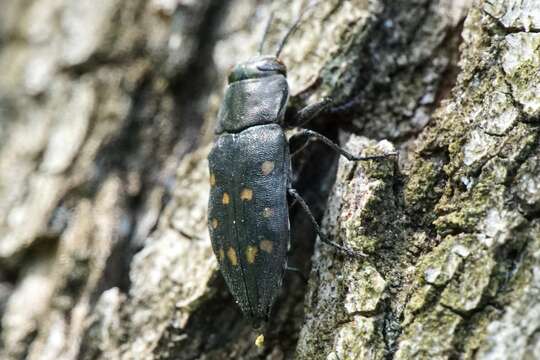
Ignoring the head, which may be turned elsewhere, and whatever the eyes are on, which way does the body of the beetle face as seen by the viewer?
away from the camera
